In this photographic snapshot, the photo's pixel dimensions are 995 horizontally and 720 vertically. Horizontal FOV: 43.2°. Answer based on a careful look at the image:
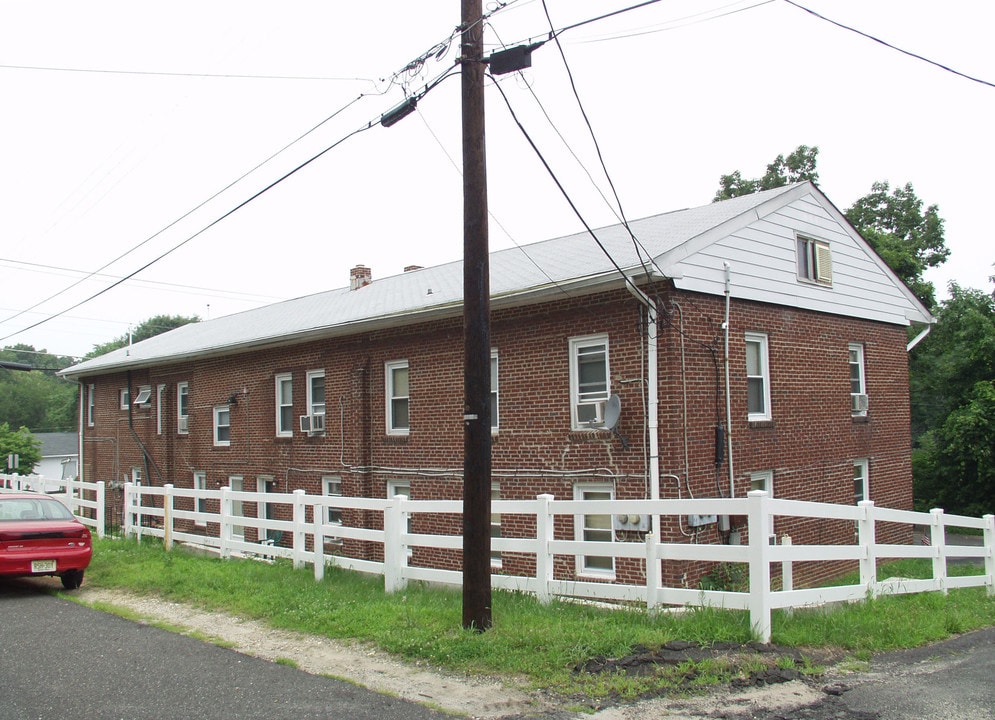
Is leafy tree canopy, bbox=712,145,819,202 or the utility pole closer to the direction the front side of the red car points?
the leafy tree canopy

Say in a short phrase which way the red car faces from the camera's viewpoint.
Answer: facing away from the viewer

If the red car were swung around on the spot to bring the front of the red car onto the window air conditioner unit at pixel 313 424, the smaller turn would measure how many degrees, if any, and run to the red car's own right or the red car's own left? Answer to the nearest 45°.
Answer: approximately 45° to the red car's own right

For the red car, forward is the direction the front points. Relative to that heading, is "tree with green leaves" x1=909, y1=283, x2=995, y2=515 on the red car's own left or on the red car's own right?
on the red car's own right

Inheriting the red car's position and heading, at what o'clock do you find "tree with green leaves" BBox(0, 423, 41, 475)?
The tree with green leaves is roughly at 12 o'clock from the red car.

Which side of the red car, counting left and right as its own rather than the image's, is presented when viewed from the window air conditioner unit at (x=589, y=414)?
right

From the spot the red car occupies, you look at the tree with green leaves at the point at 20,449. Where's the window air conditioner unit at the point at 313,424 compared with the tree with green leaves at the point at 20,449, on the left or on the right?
right

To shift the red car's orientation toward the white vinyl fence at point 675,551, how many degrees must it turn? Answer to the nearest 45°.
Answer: approximately 135° to its right

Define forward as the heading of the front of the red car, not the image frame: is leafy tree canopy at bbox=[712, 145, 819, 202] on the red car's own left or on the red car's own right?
on the red car's own right

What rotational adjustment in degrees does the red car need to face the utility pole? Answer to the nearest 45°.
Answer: approximately 135° to its right
